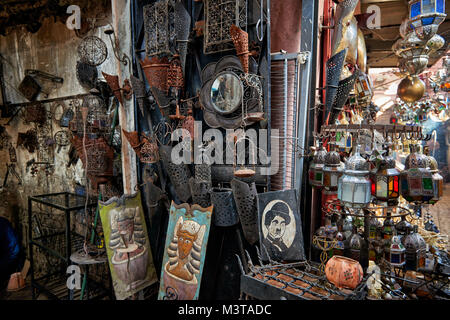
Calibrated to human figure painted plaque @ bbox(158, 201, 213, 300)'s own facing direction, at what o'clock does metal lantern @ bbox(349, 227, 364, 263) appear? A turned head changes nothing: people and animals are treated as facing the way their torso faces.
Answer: The metal lantern is roughly at 8 o'clock from the human figure painted plaque.

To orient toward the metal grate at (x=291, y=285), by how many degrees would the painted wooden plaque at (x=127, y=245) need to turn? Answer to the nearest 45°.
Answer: approximately 45° to its left

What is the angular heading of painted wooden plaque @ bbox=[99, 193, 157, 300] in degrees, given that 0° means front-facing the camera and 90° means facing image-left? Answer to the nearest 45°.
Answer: approximately 0°

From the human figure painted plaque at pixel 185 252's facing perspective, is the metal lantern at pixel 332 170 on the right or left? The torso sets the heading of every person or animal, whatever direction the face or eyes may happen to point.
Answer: on its left

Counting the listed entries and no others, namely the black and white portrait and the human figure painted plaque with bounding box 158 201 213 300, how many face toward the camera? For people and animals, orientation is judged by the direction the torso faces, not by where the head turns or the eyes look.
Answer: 2

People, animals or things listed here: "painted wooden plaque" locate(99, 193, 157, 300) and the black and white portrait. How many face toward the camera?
2
